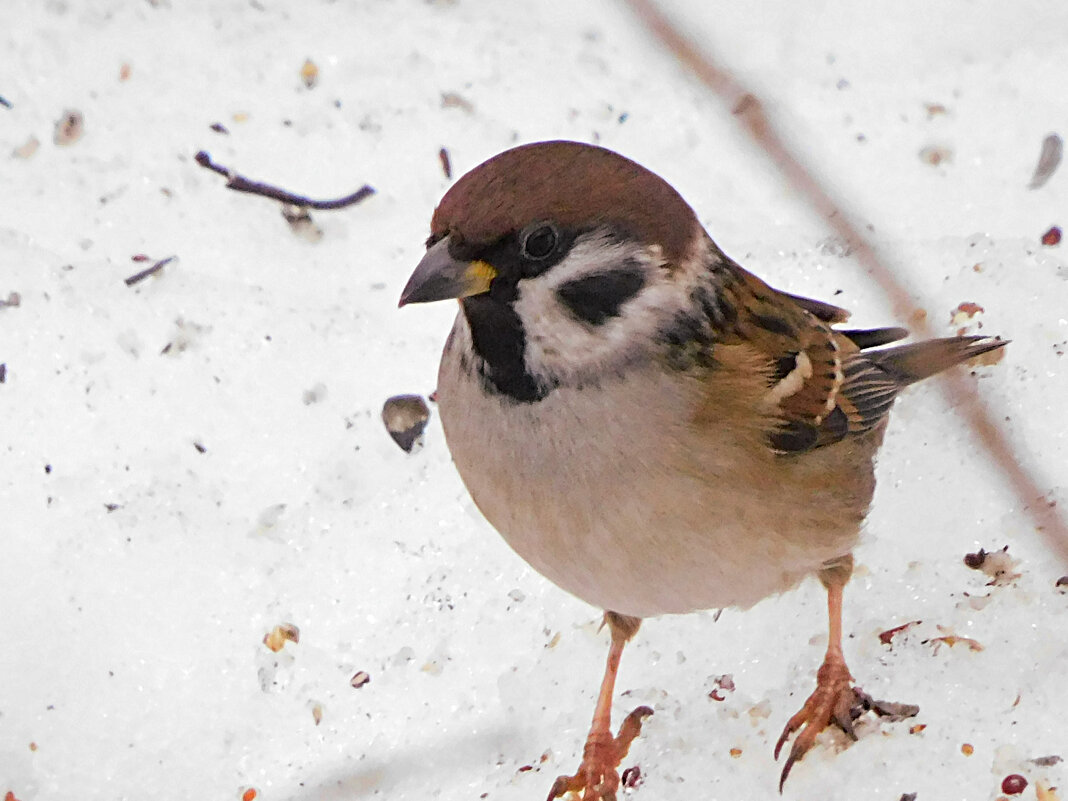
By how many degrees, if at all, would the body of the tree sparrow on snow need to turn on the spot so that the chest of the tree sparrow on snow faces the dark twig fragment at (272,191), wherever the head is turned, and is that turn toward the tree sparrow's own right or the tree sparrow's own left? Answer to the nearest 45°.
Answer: approximately 90° to the tree sparrow's own right

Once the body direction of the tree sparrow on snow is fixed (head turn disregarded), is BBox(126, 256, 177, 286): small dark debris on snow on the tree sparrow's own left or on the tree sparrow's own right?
on the tree sparrow's own right

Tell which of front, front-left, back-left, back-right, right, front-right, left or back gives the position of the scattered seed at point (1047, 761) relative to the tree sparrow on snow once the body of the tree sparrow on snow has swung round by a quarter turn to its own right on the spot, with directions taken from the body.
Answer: back-right

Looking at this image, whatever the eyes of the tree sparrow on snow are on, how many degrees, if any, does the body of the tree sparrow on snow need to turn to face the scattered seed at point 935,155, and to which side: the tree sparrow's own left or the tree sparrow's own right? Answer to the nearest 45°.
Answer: approximately 135° to the tree sparrow's own right

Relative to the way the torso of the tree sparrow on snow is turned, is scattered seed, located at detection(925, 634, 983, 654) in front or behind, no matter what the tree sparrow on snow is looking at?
behind

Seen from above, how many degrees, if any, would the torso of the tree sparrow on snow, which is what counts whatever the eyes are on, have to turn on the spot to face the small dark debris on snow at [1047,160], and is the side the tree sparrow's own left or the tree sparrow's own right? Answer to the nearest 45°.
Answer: approximately 135° to the tree sparrow's own right

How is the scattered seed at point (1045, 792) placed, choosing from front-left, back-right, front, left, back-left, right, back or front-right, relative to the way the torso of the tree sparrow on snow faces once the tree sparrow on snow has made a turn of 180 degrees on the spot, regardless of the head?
front-right

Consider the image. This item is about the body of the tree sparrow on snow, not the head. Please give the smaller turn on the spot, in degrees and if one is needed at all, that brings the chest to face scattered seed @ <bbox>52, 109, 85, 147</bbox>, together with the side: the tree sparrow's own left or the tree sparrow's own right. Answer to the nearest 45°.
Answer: approximately 90° to the tree sparrow's own right

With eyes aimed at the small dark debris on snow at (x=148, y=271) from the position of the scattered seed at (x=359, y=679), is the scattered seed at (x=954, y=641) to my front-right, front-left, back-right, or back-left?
back-right

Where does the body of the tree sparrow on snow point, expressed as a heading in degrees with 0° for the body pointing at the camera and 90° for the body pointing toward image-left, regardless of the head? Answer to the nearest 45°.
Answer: approximately 45°

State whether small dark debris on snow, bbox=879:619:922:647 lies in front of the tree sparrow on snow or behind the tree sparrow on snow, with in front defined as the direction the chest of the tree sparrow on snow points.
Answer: behind

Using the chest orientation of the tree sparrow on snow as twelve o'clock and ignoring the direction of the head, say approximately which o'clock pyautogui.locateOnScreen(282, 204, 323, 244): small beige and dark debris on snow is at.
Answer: The small beige and dark debris on snow is roughly at 3 o'clock from the tree sparrow on snow.
